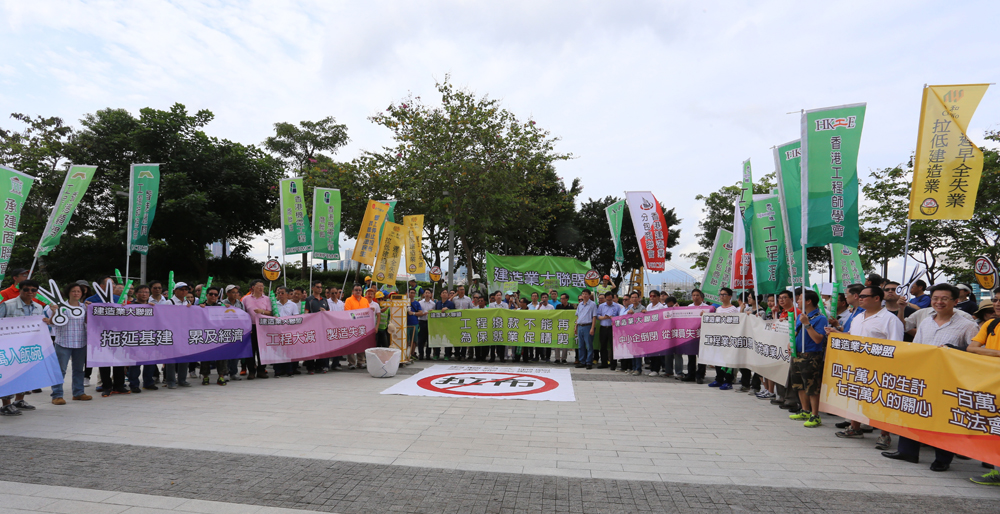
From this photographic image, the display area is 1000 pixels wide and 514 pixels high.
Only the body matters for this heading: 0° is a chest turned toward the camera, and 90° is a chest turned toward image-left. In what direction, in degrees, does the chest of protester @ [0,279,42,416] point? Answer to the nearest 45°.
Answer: approximately 315°

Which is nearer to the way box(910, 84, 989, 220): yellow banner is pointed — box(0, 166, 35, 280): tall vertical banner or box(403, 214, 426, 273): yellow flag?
the tall vertical banner

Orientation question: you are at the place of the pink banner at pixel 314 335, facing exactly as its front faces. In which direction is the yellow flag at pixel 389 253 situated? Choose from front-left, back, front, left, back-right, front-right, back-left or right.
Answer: back-left

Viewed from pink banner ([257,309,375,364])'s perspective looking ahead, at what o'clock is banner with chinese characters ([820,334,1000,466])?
The banner with chinese characters is roughly at 11 o'clock from the pink banner.

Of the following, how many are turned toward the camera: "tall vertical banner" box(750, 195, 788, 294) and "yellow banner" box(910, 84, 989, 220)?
2

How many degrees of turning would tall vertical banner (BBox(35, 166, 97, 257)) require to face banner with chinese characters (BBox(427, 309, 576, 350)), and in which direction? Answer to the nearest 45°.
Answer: approximately 90° to its left

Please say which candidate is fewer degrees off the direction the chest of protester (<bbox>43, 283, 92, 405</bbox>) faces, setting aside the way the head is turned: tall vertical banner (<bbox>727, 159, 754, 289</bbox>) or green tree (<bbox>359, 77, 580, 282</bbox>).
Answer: the tall vertical banner
